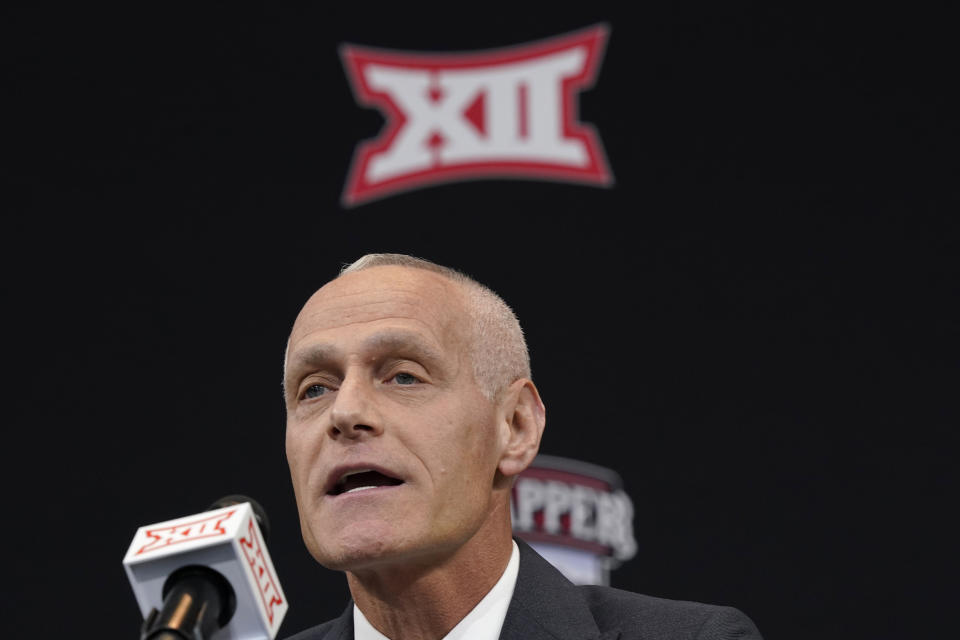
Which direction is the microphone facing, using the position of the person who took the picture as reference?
facing away from the viewer and to the right of the viewer

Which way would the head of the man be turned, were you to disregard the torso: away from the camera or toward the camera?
toward the camera

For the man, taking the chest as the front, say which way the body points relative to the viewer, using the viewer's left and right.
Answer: facing the viewer and to the left of the viewer

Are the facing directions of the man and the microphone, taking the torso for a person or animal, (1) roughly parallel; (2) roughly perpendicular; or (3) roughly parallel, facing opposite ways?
roughly parallel, facing opposite ways
